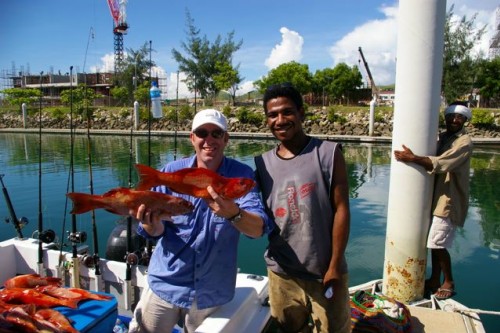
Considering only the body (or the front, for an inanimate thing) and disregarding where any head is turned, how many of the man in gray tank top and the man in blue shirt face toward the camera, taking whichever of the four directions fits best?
2

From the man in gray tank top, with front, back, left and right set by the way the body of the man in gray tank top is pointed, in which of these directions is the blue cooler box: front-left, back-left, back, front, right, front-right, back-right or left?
right

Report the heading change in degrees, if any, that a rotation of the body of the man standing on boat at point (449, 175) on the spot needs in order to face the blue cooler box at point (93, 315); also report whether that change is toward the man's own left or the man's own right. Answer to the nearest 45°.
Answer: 0° — they already face it

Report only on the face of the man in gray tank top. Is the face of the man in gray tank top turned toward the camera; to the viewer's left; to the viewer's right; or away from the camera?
toward the camera

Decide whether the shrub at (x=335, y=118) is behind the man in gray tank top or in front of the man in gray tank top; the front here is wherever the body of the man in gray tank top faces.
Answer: behind

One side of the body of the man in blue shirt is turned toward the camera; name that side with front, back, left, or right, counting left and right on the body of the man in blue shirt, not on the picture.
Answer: front

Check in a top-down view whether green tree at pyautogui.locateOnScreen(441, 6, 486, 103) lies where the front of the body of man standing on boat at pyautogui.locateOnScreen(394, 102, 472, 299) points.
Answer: no

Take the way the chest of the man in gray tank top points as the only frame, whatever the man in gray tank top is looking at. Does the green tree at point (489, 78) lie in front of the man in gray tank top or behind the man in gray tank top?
behind

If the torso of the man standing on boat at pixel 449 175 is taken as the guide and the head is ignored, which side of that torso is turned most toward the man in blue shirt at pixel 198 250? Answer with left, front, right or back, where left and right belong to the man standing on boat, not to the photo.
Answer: front

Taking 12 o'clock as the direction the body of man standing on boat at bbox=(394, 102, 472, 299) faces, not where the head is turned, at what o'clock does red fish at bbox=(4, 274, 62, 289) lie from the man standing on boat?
The red fish is roughly at 12 o'clock from the man standing on boat.

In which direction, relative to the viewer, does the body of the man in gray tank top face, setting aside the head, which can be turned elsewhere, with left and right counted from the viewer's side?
facing the viewer

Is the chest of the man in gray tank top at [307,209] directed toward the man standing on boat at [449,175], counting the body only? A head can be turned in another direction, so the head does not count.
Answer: no

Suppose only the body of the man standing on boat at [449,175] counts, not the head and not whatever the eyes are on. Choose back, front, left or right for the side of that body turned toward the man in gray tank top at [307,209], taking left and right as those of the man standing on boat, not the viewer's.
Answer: front

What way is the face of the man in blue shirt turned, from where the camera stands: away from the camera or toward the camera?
toward the camera

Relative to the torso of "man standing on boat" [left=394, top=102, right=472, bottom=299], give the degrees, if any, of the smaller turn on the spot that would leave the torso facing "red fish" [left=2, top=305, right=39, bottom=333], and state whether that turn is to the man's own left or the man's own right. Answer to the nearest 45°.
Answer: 0° — they already face it

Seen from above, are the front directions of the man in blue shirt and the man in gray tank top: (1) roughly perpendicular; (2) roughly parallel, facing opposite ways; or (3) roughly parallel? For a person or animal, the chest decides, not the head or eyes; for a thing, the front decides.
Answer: roughly parallel

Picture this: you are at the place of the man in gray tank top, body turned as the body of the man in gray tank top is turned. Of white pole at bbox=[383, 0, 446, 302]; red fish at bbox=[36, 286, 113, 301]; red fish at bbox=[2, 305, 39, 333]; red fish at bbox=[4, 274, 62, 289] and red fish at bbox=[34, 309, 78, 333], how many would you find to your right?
4

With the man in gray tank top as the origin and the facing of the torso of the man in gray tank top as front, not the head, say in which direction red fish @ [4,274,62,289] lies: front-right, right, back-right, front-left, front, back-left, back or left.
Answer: right

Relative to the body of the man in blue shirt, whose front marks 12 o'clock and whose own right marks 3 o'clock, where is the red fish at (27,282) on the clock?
The red fish is roughly at 4 o'clock from the man in blue shirt.
